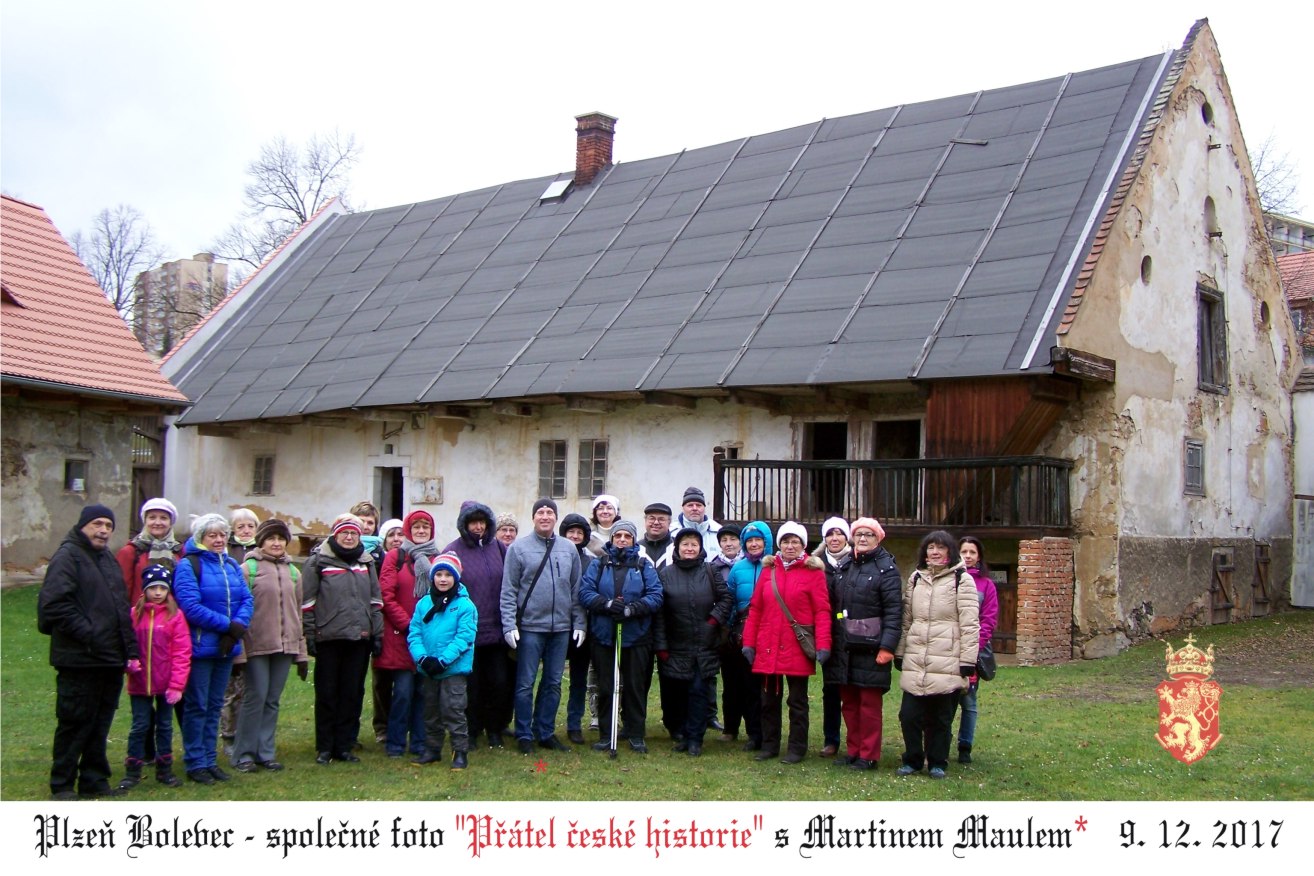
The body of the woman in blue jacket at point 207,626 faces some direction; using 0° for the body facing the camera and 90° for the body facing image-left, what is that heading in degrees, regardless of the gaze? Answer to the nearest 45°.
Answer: approximately 315°

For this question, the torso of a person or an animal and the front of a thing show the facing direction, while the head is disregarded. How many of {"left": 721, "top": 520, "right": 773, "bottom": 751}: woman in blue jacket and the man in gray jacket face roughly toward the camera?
2

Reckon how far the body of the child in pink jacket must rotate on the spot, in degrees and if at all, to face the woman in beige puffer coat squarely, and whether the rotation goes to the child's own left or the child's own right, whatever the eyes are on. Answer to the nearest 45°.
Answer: approximately 90° to the child's own left

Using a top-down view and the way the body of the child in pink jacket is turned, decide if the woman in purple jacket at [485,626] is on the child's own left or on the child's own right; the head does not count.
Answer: on the child's own left

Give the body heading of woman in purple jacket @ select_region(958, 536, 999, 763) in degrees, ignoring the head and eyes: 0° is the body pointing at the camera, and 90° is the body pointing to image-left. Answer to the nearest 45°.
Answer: approximately 45°
